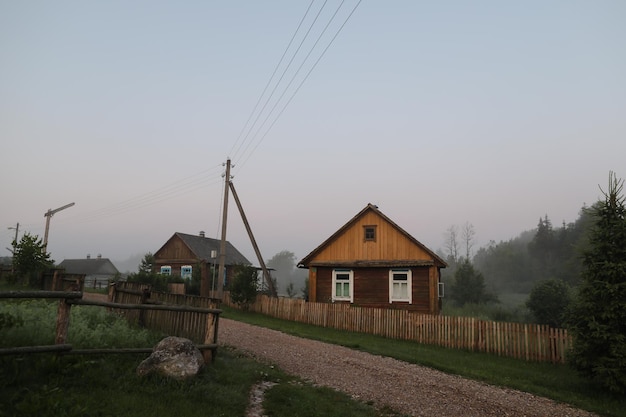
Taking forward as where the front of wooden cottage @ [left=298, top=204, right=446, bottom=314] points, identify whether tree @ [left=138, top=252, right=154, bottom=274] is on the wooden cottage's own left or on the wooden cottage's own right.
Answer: on the wooden cottage's own right

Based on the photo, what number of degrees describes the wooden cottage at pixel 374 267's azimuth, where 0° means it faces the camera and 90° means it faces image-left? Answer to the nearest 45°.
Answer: approximately 0°

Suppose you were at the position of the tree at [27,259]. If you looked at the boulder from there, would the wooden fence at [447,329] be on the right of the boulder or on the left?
left

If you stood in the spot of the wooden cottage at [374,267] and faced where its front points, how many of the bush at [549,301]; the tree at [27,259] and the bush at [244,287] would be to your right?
2

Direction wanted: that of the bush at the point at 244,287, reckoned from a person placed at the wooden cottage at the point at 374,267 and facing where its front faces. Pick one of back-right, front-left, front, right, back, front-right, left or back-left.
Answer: right

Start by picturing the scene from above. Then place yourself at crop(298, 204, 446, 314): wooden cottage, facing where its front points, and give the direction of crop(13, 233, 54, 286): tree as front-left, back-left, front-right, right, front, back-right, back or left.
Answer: right

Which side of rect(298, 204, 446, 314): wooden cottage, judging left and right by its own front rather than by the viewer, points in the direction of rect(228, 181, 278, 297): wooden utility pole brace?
right
